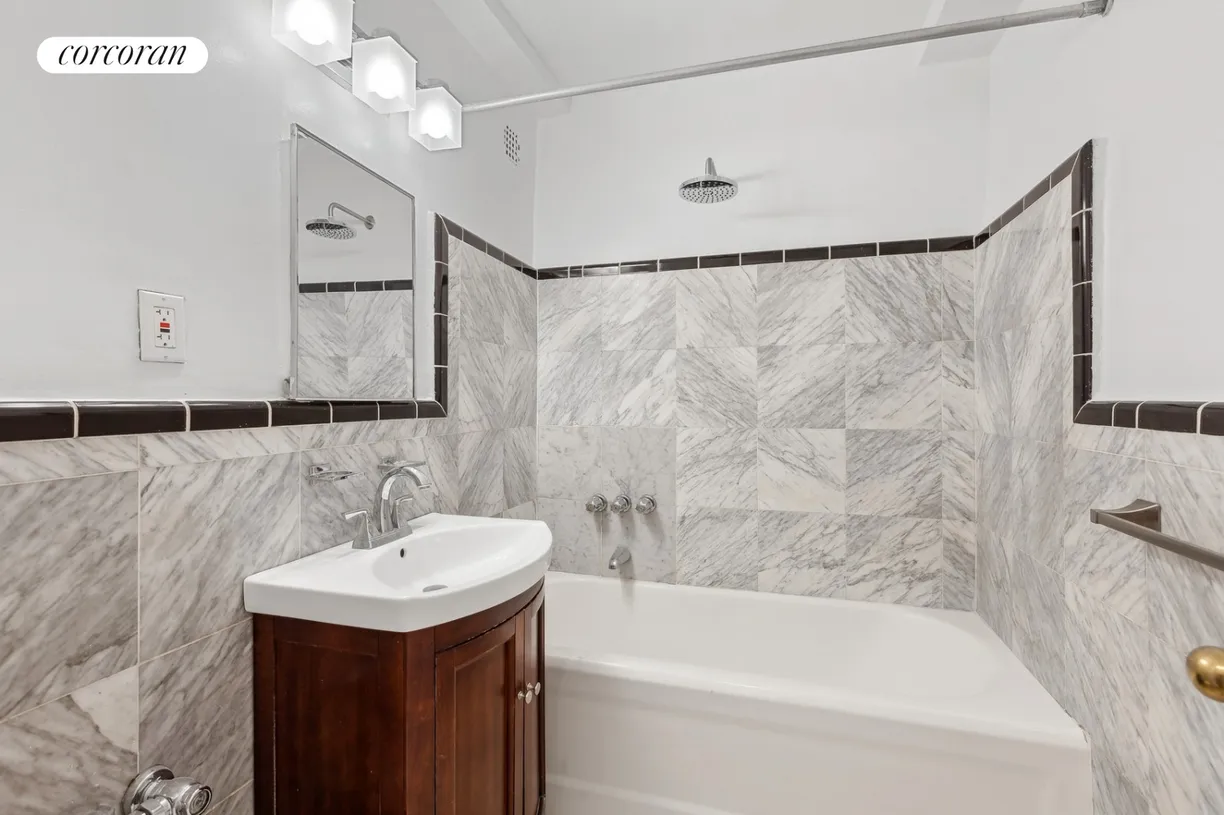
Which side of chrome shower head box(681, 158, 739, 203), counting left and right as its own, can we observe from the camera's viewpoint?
front

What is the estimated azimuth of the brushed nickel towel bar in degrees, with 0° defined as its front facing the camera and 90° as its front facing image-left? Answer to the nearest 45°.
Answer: approximately 45°

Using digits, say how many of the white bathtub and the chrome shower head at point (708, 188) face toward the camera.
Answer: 2

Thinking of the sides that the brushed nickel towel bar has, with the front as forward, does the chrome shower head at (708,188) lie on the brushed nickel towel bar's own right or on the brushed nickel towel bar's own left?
on the brushed nickel towel bar's own right

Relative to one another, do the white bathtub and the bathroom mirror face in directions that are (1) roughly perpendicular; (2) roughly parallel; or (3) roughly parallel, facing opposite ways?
roughly perpendicular

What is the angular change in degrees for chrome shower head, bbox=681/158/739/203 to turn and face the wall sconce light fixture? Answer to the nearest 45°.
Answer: approximately 45° to its right

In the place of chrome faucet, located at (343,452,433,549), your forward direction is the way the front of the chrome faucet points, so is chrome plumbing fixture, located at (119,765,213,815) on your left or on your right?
on your right

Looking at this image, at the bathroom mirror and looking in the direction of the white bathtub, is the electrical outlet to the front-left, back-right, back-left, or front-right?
back-right

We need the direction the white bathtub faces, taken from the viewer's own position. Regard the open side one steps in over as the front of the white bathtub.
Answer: facing the viewer

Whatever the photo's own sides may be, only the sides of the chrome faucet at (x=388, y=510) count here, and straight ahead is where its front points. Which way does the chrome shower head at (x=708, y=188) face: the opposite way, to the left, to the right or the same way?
to the right

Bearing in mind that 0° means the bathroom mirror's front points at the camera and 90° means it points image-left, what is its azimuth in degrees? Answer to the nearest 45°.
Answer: approximately 315°

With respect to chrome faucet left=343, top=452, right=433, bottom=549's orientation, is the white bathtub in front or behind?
in front

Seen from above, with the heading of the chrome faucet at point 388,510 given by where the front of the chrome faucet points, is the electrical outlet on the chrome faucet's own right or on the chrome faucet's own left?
on the chrome faucet's own right

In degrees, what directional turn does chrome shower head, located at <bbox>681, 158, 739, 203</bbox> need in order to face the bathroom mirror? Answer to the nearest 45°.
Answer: approximately 45° to its right

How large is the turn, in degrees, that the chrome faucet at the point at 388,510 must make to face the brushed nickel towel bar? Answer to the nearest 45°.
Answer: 0° — it already faces it

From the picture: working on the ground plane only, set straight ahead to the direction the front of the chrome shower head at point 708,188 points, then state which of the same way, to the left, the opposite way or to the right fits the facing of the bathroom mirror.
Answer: to the left
